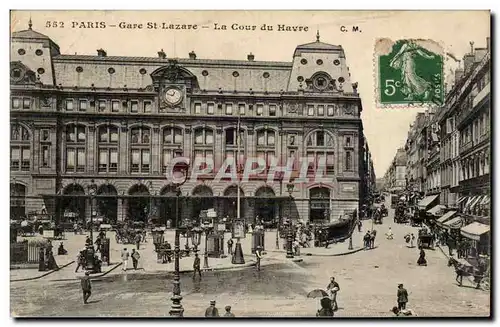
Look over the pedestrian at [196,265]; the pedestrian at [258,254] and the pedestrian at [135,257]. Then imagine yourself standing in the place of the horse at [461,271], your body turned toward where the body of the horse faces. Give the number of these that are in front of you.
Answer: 3

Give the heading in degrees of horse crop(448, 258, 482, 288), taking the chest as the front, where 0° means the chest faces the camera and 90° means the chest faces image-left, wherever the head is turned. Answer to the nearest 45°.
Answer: approximately 90°

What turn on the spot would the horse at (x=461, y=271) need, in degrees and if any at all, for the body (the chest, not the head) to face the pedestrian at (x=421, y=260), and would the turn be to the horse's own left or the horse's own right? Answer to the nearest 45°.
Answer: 0° — it already faces them
